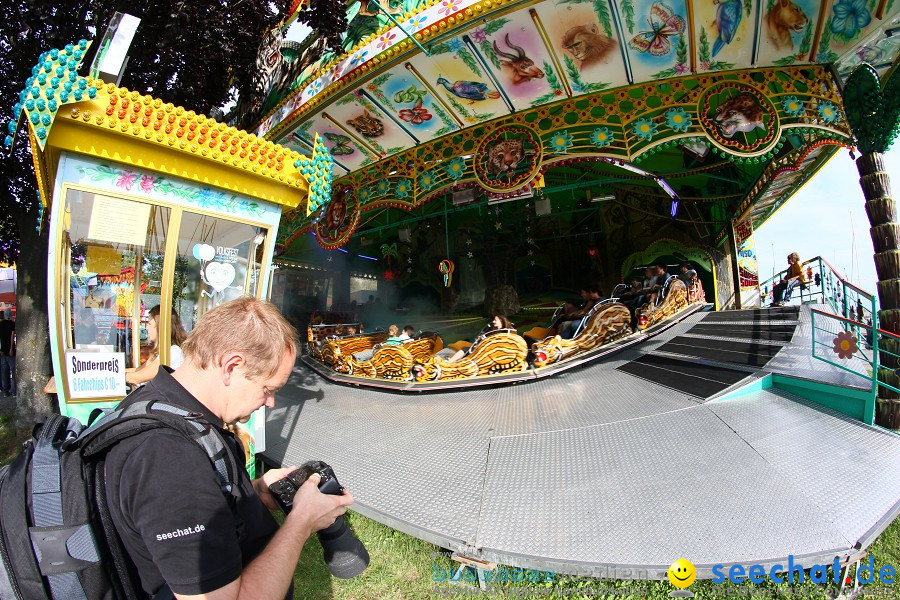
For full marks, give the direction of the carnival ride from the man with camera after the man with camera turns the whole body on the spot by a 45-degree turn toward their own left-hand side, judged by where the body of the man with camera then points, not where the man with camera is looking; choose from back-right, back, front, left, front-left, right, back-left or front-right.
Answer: front

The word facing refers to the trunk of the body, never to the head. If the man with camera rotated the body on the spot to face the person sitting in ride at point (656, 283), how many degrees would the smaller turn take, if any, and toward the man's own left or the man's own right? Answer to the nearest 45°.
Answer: approximately 45° to the man's own left

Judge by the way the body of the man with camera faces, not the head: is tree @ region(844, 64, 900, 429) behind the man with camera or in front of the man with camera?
in front

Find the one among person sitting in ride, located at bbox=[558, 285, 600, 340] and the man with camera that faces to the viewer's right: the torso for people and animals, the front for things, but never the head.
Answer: the man with camera

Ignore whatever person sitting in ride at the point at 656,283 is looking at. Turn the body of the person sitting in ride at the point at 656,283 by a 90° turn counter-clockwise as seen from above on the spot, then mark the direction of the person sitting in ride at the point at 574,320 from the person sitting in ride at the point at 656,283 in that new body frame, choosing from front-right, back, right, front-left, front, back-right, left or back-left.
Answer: right

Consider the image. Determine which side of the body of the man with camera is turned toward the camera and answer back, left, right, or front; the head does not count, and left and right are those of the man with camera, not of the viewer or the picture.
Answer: right

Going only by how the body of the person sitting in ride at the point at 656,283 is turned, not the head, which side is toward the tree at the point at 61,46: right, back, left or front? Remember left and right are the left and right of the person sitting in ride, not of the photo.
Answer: front

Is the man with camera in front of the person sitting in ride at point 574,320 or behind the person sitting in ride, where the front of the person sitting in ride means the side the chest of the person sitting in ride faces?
in front

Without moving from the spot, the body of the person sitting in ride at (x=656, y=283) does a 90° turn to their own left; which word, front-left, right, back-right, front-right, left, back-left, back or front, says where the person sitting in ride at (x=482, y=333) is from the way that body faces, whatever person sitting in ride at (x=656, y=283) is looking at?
right

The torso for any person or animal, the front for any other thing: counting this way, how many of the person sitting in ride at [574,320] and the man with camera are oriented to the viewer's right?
1

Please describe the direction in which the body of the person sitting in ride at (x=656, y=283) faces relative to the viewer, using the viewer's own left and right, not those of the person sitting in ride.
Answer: facing the viewer and to the left of the viewer

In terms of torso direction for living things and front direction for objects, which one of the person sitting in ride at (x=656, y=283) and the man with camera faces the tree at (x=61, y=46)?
the person sitting in ride

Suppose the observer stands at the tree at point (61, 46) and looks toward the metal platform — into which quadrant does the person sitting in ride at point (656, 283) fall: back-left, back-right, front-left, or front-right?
front-left

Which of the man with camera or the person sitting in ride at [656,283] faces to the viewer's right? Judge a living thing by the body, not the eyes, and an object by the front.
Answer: the man with camera

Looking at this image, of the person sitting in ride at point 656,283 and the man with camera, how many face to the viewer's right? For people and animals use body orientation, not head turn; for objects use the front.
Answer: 1

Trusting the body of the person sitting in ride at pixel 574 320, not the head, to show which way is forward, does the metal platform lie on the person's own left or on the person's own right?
on the person's own left

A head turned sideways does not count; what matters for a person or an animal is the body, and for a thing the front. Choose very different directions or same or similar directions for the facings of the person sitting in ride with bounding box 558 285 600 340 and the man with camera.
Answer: very different directions

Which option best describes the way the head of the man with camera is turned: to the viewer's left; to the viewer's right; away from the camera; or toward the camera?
to the viewer's right
